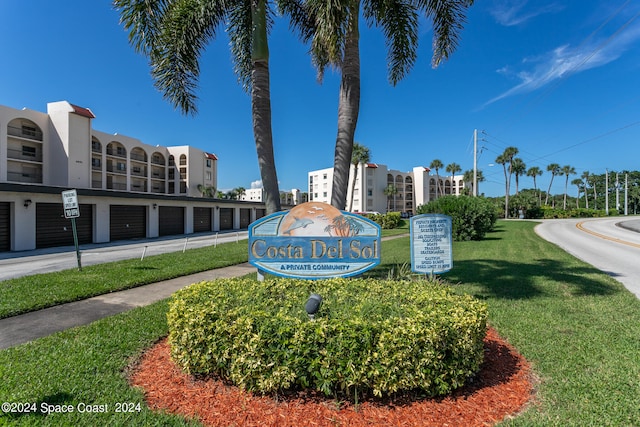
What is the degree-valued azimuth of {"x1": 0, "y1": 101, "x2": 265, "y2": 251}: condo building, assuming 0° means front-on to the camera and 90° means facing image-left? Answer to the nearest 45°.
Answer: approximately 315°

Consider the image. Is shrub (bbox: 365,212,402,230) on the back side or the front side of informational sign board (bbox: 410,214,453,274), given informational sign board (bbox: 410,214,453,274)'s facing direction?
on the back side

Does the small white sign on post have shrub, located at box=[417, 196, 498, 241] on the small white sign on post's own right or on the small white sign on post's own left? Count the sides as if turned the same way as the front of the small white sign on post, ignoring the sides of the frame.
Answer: on the small white sign on post's own left

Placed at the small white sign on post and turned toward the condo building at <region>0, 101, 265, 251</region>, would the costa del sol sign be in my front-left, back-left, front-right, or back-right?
back-right

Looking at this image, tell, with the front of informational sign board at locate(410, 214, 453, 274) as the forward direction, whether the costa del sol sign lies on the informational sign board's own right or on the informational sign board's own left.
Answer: on the informational sign board's own right

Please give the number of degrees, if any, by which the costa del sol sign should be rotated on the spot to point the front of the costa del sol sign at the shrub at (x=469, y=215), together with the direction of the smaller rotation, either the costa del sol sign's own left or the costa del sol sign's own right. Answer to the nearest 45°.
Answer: approximately 135° to the costa del sol sign's own left

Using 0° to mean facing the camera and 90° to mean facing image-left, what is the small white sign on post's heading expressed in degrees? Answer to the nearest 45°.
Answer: approximately 0°

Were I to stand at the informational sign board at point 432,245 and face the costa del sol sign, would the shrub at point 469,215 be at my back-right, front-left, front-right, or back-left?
back-right

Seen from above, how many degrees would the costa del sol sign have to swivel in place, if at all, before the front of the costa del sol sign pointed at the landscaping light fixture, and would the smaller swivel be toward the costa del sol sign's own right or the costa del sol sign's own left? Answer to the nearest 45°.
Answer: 0° — it already faces it

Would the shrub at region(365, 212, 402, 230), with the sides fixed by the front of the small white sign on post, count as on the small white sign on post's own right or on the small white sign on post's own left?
on the small white sign on post's own left
